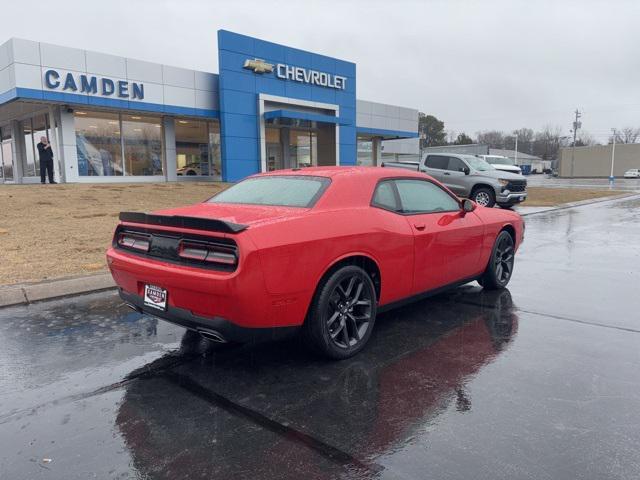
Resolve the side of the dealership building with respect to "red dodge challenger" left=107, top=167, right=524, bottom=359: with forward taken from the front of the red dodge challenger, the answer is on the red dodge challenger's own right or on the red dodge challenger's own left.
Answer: on the red dodge challenger's own left

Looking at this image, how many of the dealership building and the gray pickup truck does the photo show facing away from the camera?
0

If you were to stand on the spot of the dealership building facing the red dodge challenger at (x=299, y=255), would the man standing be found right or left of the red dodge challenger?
right

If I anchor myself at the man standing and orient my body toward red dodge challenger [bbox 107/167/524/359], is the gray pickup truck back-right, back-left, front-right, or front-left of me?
front-left

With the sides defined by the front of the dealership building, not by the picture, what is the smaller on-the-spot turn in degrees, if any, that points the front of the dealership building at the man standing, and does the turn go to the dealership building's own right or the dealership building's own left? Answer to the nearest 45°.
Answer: approximately 90° to the dealership building's own right

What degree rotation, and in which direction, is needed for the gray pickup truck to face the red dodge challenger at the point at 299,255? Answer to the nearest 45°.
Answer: approximately 45° to its right

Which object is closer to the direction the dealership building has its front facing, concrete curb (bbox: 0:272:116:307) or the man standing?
the concrete curb

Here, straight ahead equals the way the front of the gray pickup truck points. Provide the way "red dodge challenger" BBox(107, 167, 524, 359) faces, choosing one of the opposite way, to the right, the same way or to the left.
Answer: to the left

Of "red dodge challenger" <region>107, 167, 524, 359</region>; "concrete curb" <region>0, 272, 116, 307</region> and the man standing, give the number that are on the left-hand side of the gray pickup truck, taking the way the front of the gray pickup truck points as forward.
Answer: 0

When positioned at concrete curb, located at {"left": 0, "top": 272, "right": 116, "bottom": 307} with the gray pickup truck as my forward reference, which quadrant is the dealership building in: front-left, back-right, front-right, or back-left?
front-left

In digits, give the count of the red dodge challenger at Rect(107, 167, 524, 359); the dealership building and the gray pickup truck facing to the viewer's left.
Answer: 0

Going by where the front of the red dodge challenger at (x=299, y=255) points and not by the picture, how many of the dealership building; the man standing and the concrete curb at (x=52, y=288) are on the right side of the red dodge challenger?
0

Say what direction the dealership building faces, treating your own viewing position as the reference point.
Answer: facing the viewer and to the right of the viewer

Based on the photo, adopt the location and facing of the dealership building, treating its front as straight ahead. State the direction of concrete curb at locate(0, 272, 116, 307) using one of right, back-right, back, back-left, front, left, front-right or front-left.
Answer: front-right

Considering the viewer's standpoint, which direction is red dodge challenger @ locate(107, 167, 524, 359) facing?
facing away from the viewer and to the right of the viewer

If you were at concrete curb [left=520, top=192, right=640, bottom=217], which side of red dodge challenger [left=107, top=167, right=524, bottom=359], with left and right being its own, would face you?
front

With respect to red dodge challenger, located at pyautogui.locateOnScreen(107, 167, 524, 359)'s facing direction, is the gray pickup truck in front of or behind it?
in front

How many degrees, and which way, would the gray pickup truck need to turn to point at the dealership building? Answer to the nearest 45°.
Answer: approximately 135° to its right

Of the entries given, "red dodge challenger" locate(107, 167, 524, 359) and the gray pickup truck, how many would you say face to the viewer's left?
0
